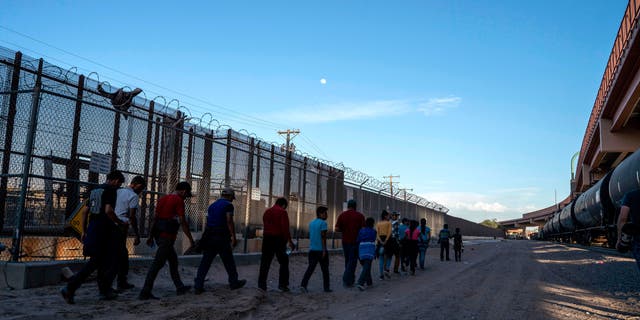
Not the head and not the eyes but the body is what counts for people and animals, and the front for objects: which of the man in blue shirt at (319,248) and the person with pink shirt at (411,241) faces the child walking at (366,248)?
the man in blue shirt

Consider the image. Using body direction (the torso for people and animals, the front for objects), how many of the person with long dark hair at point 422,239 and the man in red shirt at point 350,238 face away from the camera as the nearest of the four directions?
2

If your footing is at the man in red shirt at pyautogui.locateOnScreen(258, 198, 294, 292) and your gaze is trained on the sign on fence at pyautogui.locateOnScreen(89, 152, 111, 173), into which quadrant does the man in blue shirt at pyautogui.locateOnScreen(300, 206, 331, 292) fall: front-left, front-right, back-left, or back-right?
back-right

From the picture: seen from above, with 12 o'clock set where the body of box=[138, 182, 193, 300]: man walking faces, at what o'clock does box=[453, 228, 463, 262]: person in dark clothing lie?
The person in dark clothing is roughly at 12 o'clock from the man walking.

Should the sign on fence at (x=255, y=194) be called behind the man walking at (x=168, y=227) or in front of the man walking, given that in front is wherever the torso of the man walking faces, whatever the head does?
in front

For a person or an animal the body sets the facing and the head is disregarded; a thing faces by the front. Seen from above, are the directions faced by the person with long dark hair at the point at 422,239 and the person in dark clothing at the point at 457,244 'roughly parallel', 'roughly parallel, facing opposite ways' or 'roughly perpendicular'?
roughly parallel

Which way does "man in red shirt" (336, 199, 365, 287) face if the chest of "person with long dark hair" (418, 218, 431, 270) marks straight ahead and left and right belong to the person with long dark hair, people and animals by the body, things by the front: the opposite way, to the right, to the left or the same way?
the same way

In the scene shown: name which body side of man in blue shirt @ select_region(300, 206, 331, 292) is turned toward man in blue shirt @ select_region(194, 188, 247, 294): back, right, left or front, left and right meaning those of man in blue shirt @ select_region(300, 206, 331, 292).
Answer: back

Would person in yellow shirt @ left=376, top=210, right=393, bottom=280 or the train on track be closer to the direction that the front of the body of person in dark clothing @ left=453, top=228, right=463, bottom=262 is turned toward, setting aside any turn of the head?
the train on track

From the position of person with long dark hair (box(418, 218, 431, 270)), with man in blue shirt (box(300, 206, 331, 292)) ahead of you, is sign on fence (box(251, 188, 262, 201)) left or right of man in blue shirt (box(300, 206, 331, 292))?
right

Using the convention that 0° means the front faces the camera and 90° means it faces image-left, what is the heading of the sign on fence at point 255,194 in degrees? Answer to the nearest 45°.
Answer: approximately 315°

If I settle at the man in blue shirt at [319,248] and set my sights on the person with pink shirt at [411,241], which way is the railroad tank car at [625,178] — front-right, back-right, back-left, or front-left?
front-right

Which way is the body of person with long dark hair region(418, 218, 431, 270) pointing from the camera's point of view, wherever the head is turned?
away from the camera

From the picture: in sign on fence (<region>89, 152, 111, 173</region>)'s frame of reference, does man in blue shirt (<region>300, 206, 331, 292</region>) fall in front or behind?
in front

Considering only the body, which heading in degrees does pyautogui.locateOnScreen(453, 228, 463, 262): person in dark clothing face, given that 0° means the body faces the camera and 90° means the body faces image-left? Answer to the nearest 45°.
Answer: approximately 180°

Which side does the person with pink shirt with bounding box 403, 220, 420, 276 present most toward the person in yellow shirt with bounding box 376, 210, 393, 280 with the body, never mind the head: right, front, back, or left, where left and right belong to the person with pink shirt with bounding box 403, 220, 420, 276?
back

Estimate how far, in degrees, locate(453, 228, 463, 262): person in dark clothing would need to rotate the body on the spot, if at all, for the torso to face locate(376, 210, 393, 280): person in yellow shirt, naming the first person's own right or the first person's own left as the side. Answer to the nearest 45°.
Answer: approximately 180°

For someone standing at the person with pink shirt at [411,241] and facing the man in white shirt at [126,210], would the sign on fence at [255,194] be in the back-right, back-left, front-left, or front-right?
front-right

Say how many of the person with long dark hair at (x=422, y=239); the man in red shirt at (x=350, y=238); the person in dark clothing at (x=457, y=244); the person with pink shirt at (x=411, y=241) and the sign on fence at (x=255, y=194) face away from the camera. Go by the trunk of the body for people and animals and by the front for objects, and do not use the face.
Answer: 4

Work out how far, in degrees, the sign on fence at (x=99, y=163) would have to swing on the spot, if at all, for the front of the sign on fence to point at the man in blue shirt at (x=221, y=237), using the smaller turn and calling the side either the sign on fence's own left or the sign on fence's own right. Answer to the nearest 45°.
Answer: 0° — it already faces them
